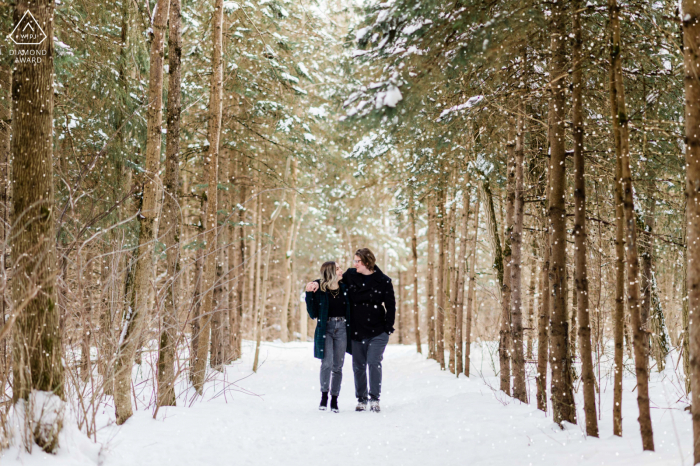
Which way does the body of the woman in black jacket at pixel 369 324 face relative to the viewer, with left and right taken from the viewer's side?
facing the viewer

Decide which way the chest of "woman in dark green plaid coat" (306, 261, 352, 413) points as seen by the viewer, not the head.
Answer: toward the camera

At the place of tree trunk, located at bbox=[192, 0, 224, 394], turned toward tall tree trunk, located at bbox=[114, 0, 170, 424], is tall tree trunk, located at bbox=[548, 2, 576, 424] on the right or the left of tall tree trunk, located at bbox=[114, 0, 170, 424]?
left

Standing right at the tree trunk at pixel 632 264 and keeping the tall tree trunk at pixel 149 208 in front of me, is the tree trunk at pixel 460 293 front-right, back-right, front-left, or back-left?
front-right

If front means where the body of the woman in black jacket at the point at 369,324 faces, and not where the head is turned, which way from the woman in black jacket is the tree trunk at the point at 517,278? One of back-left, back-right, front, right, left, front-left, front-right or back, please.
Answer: left

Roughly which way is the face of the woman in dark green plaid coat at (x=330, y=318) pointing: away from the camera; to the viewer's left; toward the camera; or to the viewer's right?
to the viewer's right

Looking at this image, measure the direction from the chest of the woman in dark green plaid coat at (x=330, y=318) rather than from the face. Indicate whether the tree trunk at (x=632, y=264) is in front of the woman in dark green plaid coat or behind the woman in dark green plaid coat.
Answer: in front

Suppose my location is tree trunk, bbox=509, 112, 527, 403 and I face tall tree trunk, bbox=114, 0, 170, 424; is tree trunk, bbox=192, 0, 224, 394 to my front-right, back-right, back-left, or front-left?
front-right

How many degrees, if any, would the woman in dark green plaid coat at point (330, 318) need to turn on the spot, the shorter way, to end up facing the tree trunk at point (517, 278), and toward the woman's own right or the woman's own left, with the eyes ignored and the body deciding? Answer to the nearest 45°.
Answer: approximately 90° to the woman's own left
